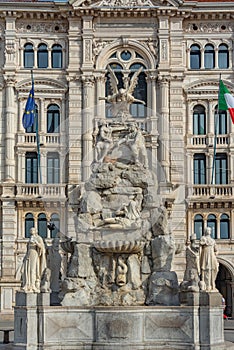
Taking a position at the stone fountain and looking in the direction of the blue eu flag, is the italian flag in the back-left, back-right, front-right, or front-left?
front-right

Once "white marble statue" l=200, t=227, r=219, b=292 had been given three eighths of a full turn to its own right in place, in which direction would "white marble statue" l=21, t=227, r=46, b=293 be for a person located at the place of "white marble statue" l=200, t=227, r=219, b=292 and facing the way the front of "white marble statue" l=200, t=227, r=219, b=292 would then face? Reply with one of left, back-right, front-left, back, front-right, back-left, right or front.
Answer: front-left

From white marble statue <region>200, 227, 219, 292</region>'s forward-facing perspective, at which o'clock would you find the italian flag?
The italian flag is roughly at 6 o'clock from the white marble statue.

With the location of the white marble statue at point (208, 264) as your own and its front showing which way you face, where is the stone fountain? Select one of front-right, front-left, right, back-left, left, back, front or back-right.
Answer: right

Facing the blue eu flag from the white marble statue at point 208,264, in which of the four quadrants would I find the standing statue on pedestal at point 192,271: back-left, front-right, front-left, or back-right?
front-left

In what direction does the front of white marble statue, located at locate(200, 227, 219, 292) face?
toward the camera

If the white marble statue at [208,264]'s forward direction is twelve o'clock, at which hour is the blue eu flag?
The blue eu flag is roughly at 5 o'clock from the white marble statue.

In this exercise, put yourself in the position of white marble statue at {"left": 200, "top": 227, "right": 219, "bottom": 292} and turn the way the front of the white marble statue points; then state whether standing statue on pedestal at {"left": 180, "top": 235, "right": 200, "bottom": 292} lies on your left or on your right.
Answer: on your right
